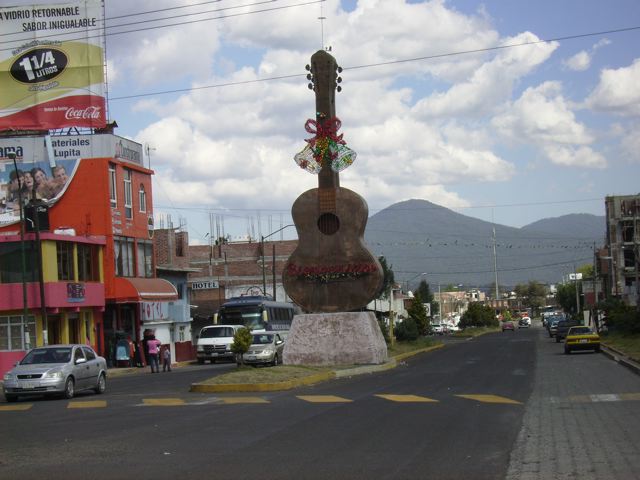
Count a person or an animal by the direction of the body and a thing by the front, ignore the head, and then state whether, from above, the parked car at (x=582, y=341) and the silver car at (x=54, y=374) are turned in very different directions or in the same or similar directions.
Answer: very different directions

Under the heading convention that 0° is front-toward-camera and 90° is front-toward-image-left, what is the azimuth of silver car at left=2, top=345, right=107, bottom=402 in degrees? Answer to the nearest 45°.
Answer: approximately 45°

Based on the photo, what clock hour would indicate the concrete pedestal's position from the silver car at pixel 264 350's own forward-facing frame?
The concrete pedestal is roughly at 10 o'clock from the silver car.

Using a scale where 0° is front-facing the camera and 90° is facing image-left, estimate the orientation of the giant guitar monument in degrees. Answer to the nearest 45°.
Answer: approximately 0°

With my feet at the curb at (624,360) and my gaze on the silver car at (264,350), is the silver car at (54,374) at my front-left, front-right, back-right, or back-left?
front-left

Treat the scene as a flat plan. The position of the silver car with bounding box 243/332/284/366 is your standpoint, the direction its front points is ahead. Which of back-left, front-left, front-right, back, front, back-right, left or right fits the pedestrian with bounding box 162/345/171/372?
right
